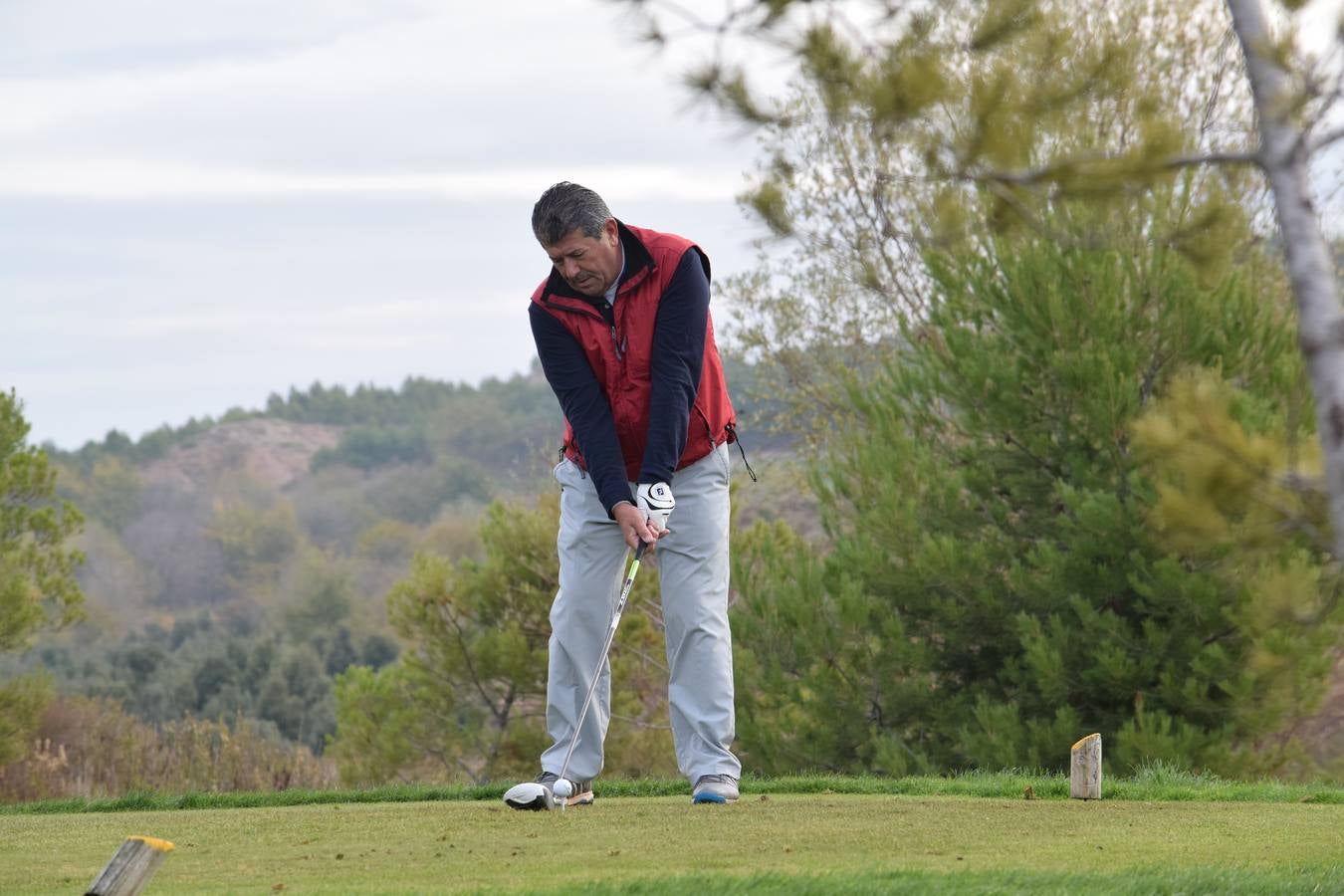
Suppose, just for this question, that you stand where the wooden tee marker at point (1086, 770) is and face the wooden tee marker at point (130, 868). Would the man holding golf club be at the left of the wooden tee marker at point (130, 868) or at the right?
right

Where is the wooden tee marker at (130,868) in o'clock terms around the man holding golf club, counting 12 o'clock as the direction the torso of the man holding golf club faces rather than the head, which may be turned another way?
The wooden tee marker is roughly at 1 o'clock from the man holding golf club.

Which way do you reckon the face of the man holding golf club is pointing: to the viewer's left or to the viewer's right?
to the viewer's left

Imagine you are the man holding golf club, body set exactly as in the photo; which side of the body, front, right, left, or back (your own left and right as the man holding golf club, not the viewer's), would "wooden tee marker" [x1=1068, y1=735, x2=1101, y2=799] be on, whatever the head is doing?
left

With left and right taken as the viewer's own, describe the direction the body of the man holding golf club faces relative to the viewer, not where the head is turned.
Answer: facing the viewer
